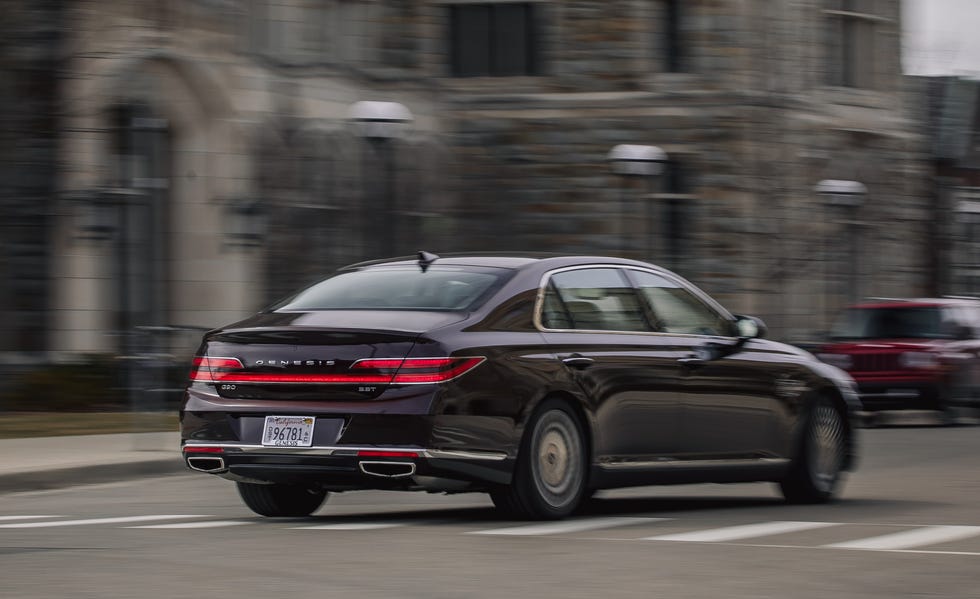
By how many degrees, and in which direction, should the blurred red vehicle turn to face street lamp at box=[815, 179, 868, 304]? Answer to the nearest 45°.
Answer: approximately 135° to its right

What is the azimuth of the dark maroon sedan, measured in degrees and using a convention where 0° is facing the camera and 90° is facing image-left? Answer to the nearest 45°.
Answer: approximately 225°

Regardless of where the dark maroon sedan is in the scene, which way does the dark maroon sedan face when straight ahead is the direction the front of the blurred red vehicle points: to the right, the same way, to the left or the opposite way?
the opposite way

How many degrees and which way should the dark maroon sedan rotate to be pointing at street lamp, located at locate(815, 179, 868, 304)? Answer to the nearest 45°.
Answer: approximately 45° to its left

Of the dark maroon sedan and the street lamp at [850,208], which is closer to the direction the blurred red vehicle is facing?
the dark maroon sedan

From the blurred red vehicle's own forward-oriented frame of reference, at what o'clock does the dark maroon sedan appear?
The dark maroon sedan is roughly at 11 o'clock from the blurred red vehicle.

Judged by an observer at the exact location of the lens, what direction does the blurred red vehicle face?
facing the viewer and to the left of the viewer
